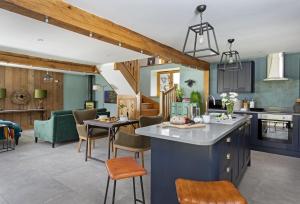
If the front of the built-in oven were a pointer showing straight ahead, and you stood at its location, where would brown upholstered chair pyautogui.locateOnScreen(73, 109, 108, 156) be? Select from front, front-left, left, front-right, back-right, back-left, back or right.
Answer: front-right

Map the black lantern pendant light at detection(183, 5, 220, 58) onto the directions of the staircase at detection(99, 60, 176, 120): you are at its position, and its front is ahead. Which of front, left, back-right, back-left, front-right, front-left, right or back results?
front

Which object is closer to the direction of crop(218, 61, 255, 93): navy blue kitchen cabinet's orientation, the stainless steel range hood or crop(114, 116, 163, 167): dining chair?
the dining chair

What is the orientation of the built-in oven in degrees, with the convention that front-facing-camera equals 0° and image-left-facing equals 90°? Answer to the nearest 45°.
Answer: approximately 0°

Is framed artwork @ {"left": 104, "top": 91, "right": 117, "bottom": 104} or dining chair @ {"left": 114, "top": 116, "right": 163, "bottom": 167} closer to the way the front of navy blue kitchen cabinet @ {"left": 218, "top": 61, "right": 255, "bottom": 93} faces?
the dining chair

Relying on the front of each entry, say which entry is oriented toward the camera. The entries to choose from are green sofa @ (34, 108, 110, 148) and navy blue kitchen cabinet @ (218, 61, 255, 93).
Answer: the navy blue kitchen cabinet

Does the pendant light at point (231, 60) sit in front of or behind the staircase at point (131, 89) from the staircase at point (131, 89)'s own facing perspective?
in front

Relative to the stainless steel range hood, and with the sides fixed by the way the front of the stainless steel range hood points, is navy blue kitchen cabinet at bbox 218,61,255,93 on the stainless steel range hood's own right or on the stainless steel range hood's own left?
on the stainless steel range hood's own right

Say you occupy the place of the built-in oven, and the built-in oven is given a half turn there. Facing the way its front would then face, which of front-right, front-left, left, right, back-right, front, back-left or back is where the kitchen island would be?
back

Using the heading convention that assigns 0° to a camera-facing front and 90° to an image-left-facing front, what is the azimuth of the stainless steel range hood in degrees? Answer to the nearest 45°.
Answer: approximately 0°

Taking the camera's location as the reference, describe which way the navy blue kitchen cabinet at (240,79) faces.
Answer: facing the viewer

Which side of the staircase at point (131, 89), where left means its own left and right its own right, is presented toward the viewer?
front
